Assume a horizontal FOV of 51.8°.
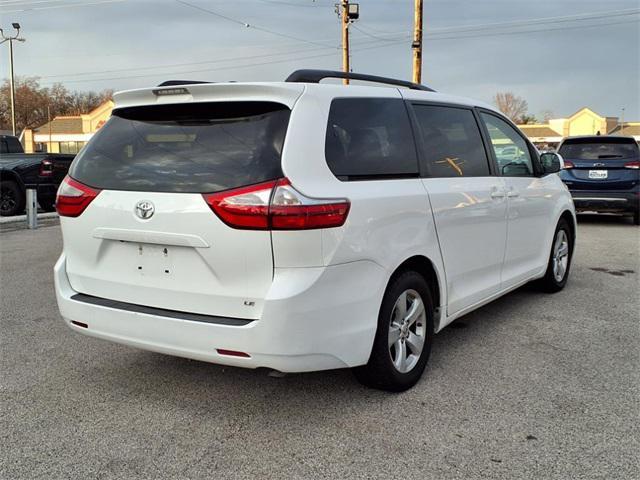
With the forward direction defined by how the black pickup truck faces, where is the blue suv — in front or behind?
behind

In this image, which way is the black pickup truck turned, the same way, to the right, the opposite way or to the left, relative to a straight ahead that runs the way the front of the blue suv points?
to the left

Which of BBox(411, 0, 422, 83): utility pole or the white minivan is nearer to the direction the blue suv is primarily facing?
the utility pole

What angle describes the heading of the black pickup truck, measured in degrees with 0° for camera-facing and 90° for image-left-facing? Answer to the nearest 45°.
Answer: approximately 135°

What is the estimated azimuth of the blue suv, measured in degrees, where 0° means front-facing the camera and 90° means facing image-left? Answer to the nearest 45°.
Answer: approximately 180°

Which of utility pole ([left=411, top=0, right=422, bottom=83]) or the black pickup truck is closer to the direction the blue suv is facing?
the utility pole

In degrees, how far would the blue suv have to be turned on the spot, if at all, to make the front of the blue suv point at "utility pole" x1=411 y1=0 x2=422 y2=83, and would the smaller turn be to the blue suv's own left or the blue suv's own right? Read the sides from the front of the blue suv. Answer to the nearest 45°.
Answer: approximately 45° to the blue suv's own left

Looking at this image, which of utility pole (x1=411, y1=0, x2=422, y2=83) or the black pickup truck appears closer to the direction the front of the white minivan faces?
the utility pole

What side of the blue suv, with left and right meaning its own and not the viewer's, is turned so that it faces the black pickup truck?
left

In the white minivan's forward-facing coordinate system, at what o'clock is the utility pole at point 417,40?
The utility pole is roughly at 11 o'clock from the white minivan.

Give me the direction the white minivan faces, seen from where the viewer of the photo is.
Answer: facing away from the viewer and to the right of the viewer

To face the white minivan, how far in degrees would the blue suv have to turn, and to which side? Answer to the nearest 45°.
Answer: approximately 180°
